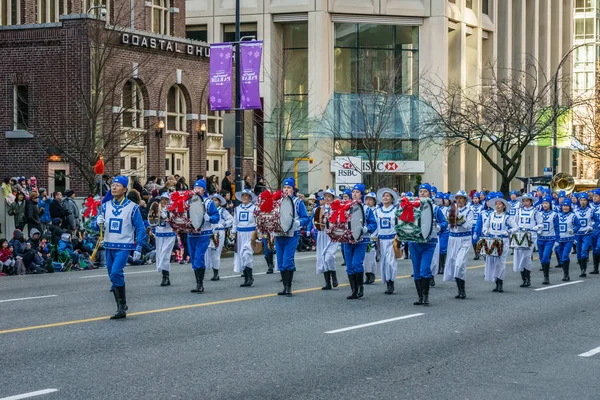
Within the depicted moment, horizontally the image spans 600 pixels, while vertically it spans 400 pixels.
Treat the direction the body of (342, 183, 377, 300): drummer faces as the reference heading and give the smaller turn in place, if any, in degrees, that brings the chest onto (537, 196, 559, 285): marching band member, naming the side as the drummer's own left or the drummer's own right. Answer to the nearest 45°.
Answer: approximately 180°

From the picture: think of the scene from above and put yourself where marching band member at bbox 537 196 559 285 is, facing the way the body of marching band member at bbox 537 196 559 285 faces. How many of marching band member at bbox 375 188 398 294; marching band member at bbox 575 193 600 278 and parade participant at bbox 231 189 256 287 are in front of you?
2

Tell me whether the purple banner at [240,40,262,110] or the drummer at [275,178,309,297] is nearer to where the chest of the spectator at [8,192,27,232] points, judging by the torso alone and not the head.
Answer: the drummer

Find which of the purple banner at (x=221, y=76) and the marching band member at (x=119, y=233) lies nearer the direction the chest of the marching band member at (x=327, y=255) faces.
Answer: the marching band member

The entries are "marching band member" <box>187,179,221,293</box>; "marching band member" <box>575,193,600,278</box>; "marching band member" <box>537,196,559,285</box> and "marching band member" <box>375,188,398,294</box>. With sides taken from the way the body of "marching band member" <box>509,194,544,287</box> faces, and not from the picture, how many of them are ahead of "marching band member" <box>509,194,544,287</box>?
2

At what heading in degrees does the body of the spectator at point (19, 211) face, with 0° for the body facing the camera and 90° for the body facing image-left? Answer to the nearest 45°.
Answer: approximately 315°

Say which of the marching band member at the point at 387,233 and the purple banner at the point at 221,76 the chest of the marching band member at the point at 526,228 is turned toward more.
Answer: the marching band member

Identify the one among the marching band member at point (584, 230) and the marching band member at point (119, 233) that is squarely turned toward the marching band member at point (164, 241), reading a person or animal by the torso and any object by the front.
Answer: the marching band member at point (584, 230)

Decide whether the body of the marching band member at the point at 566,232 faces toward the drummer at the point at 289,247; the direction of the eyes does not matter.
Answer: yes
